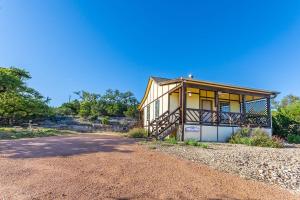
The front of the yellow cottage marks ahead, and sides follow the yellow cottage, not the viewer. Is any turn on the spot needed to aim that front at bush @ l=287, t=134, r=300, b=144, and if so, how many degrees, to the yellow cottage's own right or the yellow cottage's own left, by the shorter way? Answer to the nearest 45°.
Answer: approximately 90° to the yellow cottage's own left

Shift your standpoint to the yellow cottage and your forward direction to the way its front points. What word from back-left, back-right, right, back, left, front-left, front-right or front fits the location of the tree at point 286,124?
left

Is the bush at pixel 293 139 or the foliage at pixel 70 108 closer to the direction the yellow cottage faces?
the bush

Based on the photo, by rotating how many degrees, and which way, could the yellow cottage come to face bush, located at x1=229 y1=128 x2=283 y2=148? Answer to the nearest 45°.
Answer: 0° — it already faces it

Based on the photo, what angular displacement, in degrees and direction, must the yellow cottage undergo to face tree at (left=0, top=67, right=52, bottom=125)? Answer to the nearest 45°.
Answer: approximately 135° to its right

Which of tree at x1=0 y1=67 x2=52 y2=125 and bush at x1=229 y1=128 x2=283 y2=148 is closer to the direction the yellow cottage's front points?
the bush

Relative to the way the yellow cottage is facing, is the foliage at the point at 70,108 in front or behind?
behind

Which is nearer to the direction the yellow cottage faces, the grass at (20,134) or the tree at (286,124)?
the tree

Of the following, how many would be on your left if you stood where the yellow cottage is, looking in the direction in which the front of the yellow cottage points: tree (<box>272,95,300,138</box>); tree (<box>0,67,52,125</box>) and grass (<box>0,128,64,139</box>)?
1

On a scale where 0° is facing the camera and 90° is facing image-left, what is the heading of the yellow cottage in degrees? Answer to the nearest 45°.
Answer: approximately 315°

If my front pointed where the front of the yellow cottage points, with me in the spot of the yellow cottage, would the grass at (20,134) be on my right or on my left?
on my right
